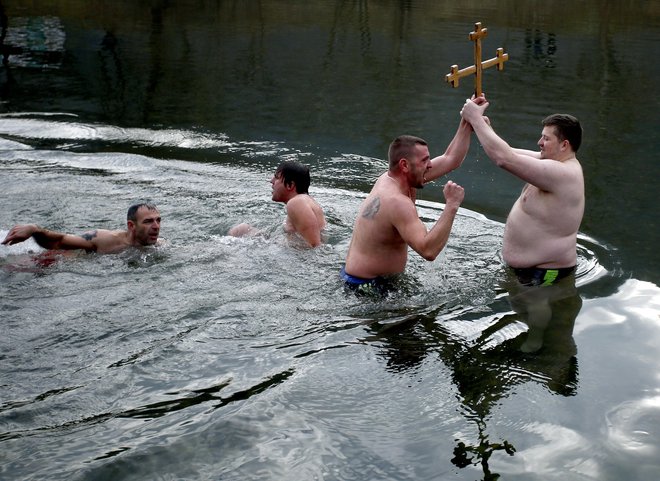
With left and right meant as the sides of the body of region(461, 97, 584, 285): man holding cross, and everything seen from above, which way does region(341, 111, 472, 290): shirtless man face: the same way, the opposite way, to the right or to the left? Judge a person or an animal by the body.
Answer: the opposite way

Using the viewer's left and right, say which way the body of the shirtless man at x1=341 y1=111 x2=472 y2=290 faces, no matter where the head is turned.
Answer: facing to the right of the viewer

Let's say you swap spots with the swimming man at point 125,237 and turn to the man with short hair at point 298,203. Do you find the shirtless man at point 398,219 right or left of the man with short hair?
right

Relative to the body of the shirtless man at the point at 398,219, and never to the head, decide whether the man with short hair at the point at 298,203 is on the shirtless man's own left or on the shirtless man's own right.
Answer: on the shirtless man's own left

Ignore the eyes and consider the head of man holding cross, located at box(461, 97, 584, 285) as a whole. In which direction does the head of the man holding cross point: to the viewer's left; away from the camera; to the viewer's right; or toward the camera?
to the viewer's left

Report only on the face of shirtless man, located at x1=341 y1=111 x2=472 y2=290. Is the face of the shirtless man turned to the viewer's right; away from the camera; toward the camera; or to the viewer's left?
to the viewer's right

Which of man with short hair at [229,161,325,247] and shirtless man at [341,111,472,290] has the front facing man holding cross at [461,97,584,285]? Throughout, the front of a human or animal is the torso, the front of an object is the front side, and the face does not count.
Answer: the shirtless man

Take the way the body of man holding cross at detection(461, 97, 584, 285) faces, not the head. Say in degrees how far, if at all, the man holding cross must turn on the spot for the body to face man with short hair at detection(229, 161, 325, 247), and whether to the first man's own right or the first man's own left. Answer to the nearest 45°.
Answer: approximately 45° to the first man's own right

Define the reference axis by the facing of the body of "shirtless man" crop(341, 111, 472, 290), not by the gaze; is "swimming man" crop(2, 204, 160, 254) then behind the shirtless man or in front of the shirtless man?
behind

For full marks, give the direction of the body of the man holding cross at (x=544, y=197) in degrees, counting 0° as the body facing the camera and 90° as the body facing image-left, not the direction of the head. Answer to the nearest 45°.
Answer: approximately 90°

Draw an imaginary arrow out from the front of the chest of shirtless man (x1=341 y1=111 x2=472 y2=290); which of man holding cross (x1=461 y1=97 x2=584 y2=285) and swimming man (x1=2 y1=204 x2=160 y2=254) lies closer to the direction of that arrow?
the man holding cross
